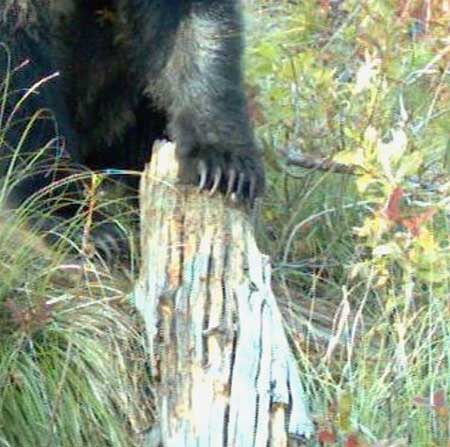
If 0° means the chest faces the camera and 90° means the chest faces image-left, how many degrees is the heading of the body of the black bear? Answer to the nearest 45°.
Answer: approximately 0°

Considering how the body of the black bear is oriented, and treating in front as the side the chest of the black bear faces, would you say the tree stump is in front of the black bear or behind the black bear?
in front
